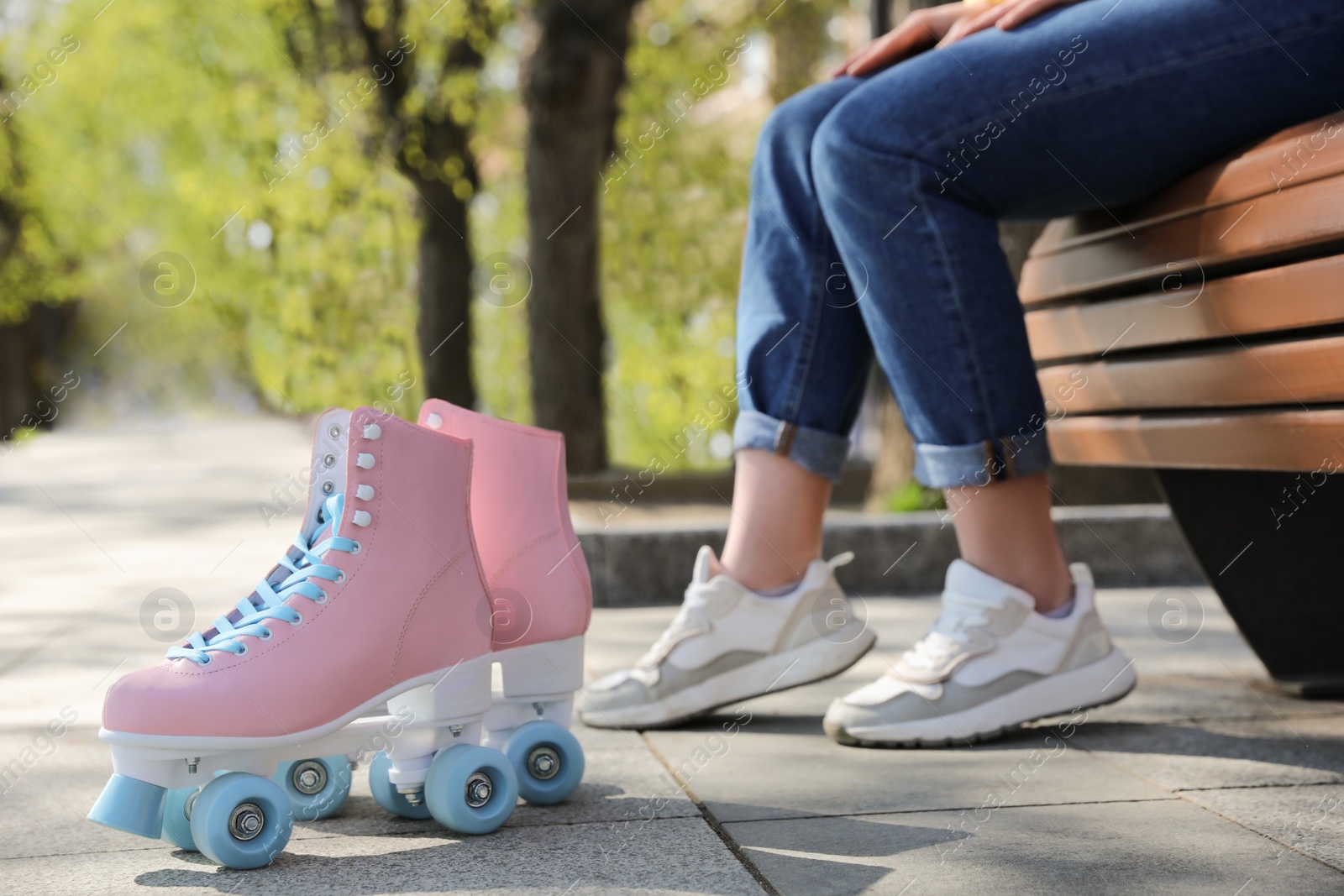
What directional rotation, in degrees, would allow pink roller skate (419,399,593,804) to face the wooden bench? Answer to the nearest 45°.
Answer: approximately 180°

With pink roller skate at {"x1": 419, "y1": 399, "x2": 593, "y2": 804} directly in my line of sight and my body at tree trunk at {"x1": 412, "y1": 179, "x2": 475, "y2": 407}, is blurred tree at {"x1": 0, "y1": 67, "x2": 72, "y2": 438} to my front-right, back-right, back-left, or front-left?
back-right

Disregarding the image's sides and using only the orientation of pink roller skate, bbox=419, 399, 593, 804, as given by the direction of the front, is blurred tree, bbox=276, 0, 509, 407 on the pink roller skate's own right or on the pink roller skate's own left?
on the pink roller skate's own right

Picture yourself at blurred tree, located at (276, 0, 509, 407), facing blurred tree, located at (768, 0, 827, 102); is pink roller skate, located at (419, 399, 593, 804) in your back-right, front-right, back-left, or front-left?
back-right

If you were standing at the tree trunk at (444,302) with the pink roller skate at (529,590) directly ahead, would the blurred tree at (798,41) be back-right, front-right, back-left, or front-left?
back-left

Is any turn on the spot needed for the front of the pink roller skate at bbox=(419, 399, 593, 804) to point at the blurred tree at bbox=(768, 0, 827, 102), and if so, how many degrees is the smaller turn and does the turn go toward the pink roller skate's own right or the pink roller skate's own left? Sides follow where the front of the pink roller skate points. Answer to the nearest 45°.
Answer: approximately 90° to the pink roller skate's own right

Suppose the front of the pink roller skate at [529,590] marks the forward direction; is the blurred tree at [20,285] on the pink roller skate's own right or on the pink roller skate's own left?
on the pink roller skate's own right

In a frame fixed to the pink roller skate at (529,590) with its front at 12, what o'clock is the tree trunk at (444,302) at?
The tree trunk is roughly at 3 o'clock from the pink roller skate.

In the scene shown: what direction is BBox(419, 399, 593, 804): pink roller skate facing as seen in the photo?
to the viewer's left
